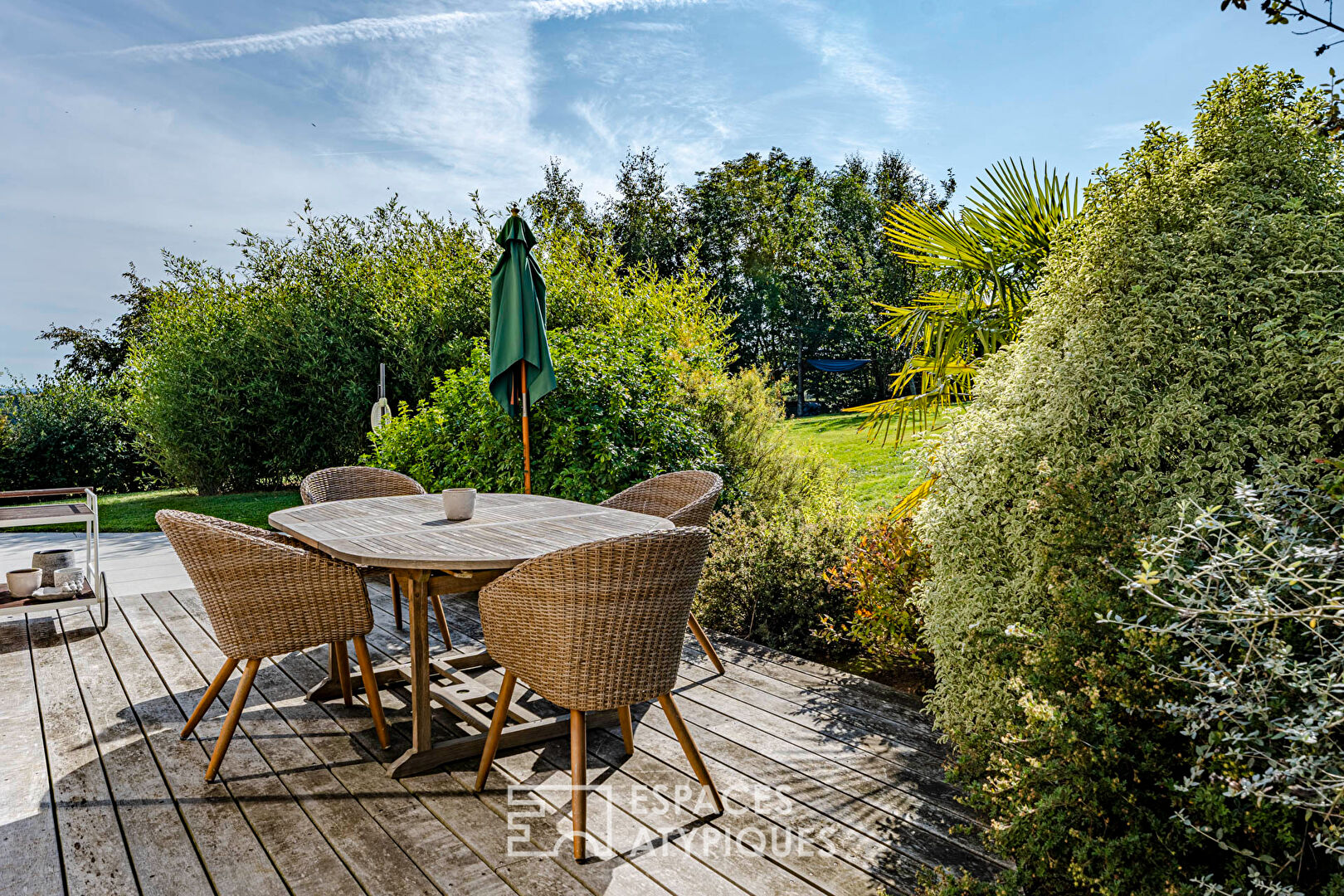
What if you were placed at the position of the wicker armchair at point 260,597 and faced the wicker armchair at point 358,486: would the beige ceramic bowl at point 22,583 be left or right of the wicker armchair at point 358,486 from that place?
left

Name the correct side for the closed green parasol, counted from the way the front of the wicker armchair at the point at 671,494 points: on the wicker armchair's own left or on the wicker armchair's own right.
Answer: on the wicker armchair's own right

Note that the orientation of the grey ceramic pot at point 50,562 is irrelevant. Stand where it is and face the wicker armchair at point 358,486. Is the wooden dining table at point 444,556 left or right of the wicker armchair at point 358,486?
right

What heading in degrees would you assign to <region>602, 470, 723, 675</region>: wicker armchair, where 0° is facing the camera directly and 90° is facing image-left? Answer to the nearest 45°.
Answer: approximately 45°

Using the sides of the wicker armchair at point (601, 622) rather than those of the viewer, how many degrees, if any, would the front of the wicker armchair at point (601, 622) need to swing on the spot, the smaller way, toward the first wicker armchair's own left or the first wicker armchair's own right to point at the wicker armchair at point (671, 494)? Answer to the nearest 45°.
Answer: approximately 45° to the first wicker armchair's own right

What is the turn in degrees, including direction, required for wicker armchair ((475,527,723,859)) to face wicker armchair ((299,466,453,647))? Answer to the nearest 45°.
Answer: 0° — it already faces it

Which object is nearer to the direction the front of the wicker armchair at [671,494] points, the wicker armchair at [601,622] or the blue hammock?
the wicker armchair

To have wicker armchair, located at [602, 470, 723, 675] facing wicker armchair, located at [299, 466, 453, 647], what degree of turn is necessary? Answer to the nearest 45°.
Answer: approximately 45° to its right

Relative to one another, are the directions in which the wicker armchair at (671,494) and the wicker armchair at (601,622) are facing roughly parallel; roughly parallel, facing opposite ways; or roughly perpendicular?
roughly perpendicular

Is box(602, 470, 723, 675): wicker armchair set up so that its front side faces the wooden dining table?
yes

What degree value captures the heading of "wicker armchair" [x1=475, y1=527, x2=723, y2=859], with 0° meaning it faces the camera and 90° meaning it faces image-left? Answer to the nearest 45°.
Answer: approximately 135°
